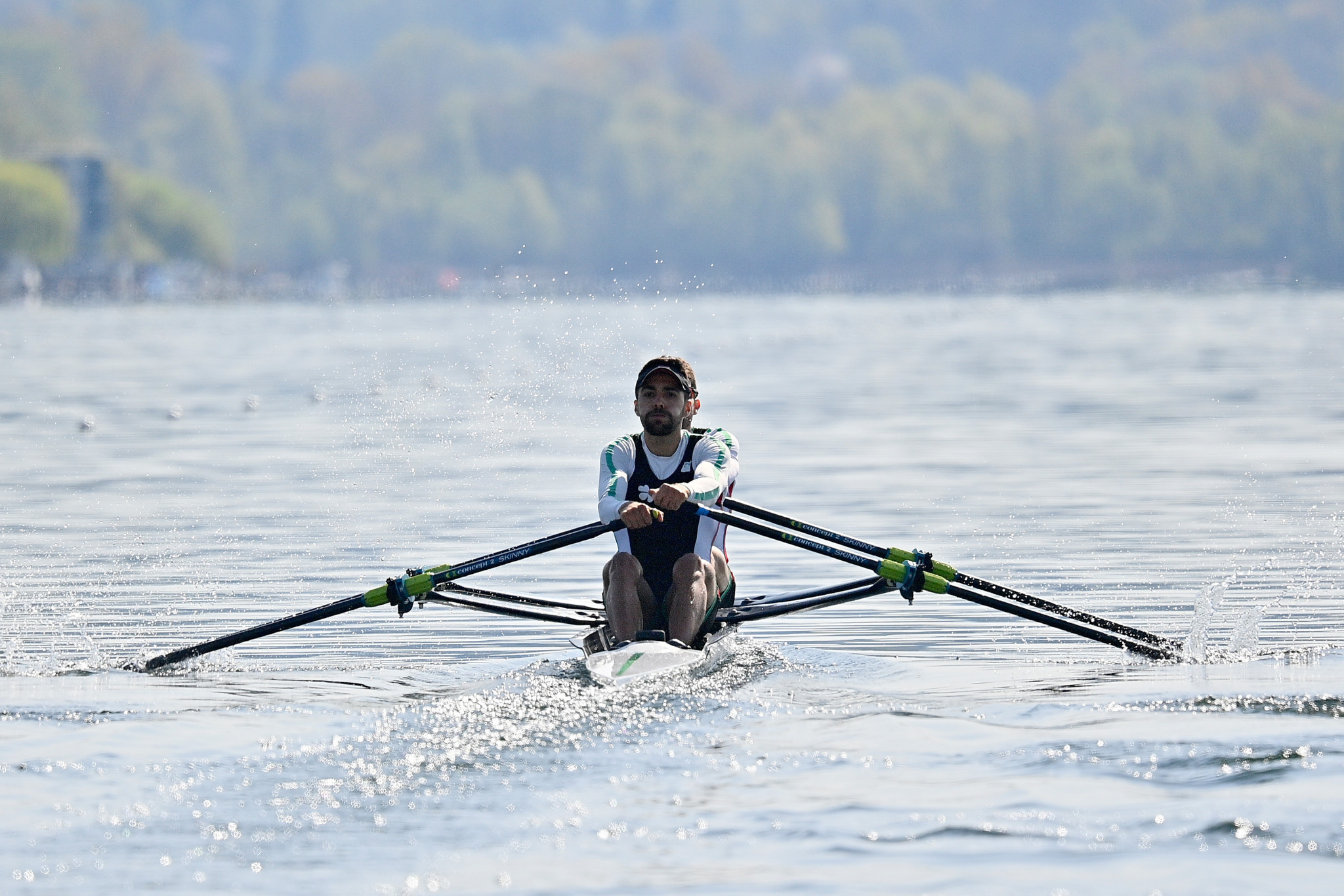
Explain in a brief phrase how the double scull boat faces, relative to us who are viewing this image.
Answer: facing away from the viewer

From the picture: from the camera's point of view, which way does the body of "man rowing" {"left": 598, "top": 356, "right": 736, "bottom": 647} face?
toward the camera

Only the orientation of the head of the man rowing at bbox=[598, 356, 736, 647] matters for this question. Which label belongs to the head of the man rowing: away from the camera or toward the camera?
toward the camera
